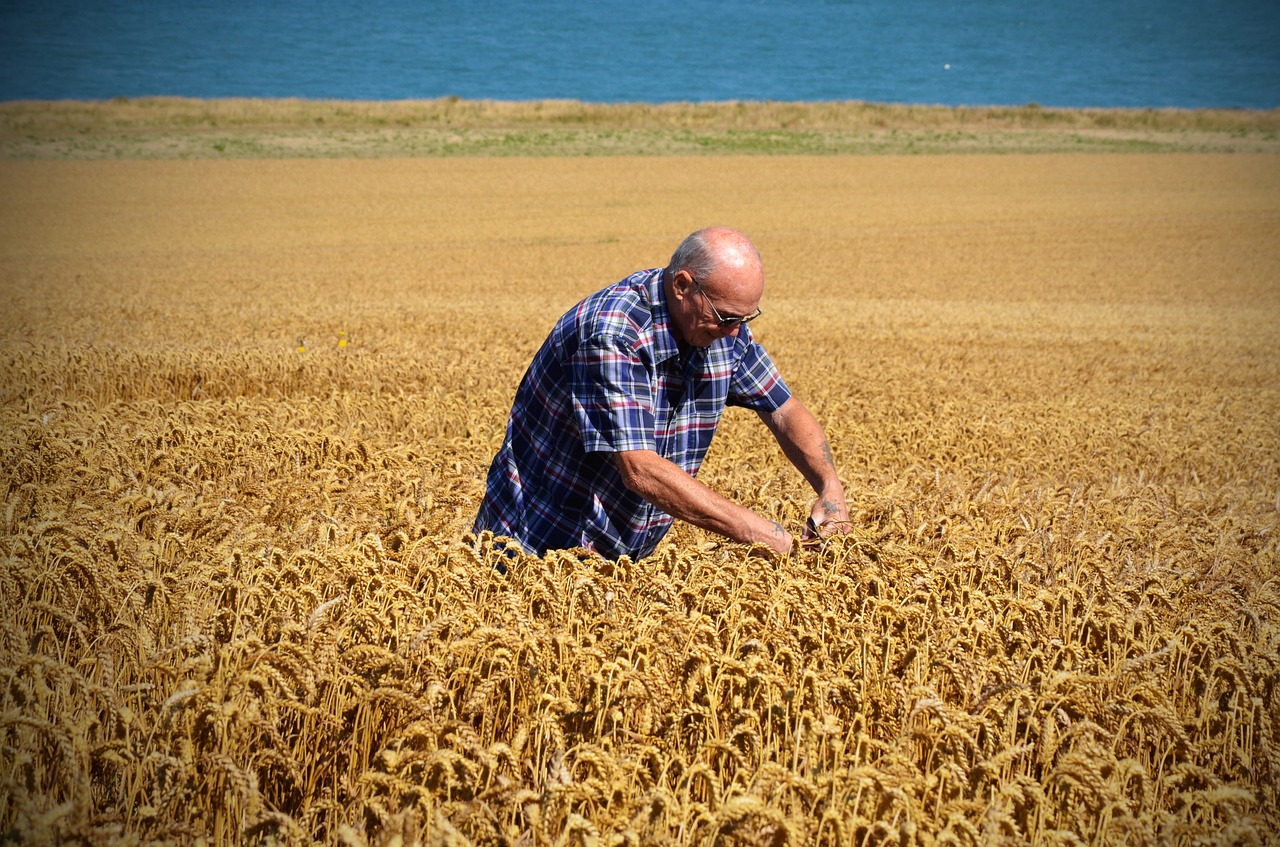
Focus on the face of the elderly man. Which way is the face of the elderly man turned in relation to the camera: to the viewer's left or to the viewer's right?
to the viewer's right

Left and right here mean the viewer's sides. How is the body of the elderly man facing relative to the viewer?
facing the viewer and to the right of the viewer
